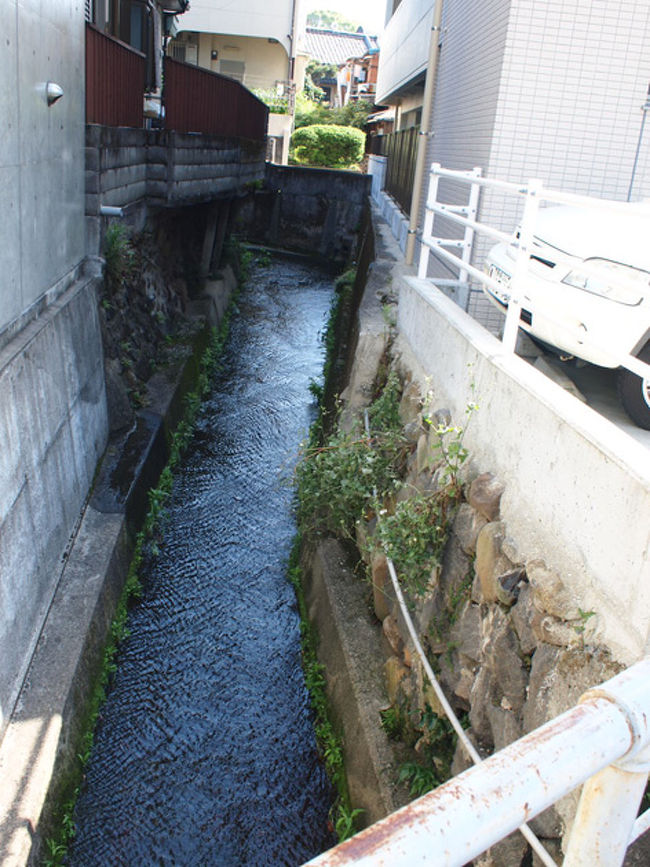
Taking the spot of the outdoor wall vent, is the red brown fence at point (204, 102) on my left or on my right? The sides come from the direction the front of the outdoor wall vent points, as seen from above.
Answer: on my left

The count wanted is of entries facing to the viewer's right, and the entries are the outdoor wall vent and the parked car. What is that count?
1

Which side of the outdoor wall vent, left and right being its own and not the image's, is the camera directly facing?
right

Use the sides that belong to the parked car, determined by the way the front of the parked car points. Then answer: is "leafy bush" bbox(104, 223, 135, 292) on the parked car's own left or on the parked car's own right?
on the parked car's own right

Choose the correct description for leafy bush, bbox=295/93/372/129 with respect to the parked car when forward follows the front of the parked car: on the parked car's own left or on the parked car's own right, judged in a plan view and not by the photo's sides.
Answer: on the parked car's own right

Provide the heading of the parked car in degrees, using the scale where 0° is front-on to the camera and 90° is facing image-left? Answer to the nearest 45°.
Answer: approximately 45°

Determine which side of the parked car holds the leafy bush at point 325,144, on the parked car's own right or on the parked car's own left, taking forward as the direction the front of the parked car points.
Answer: on the parked car's own right

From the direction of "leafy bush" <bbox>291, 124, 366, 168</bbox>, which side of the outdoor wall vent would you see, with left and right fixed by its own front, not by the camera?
left

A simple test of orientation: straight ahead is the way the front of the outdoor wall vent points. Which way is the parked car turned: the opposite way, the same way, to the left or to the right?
the opposite way

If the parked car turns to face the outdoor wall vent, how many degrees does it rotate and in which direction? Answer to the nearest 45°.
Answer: approximately 45° to its right
